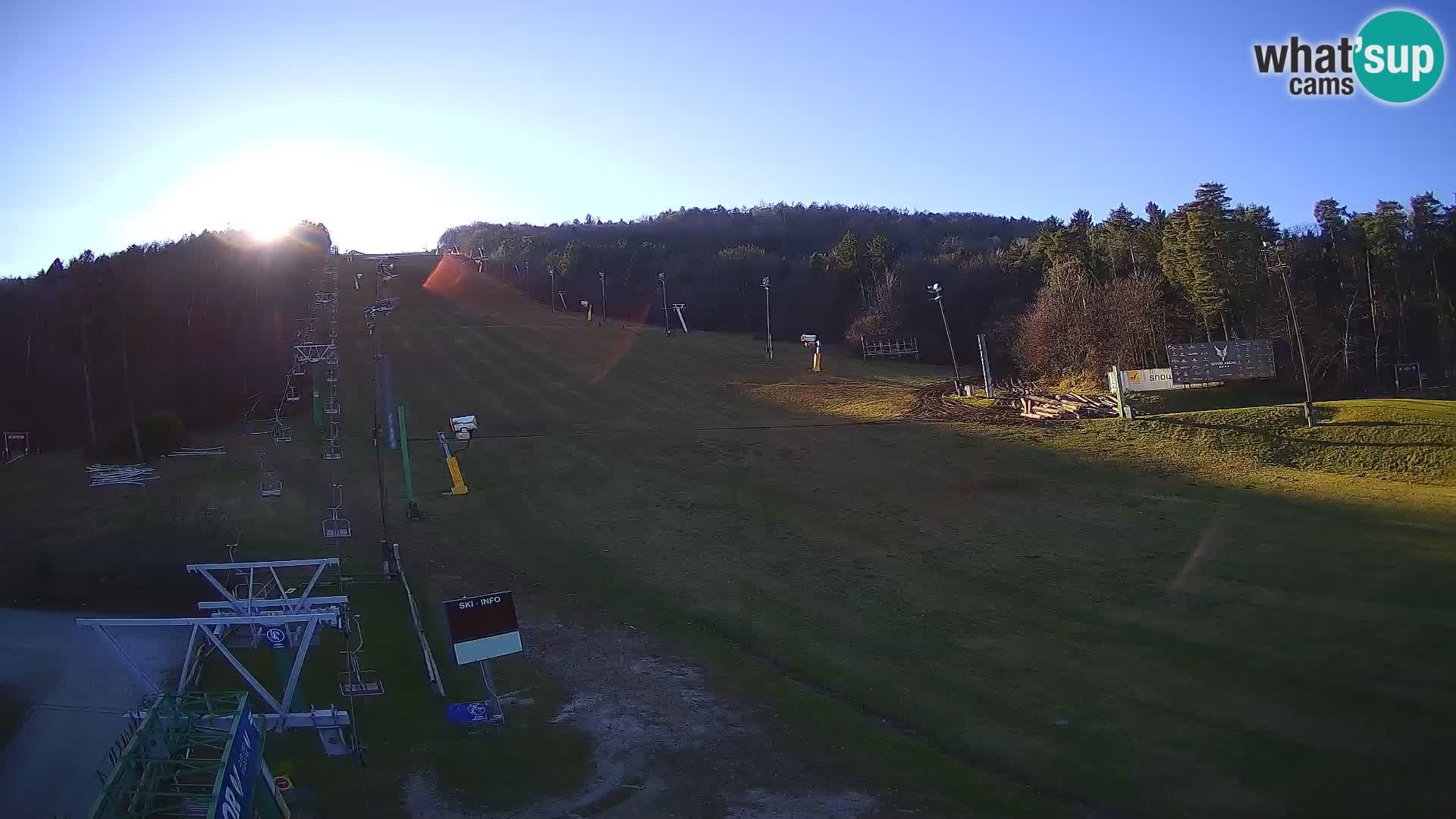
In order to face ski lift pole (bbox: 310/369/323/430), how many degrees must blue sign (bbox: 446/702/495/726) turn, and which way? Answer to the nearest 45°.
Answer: approximately 180°

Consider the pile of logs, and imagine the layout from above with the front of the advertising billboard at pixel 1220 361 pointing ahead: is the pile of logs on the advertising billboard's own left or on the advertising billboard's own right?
on the advertising billboard's own right

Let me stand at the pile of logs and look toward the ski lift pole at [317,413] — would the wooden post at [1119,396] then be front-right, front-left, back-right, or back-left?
back-left

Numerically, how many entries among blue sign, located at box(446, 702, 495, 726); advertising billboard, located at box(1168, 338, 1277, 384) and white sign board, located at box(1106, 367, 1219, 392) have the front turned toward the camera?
3

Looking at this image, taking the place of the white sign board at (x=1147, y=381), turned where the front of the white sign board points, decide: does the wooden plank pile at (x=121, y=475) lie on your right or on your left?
on your right

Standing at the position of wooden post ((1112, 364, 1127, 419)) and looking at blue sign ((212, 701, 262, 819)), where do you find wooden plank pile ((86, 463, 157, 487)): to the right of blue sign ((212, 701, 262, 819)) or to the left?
right

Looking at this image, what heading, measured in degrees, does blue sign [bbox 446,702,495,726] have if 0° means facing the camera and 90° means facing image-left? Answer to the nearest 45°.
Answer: approximately 0°

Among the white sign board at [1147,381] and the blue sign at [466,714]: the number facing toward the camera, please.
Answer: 2

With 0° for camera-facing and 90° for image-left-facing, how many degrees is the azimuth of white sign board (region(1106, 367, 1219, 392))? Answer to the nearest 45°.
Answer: approximately 0°
